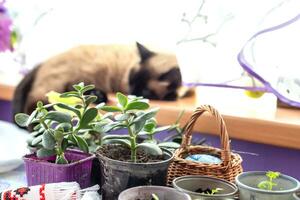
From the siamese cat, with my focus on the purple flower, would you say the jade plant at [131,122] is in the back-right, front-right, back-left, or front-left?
back-left

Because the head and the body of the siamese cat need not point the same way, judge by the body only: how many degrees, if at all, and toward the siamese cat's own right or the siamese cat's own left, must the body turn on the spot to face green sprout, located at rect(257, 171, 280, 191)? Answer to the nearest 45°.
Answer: approximately 90° to the siamese cat's own right

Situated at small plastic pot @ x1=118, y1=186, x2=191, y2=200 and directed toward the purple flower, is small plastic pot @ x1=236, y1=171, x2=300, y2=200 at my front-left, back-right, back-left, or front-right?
back-right

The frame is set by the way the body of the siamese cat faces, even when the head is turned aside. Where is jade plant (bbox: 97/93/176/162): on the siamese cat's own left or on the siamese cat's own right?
on the siamese cat's own right

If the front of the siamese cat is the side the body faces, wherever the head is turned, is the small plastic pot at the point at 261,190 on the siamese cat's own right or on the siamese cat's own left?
on the siamese cat's own right

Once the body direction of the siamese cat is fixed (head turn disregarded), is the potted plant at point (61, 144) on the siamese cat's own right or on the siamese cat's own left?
on the siamese cat's own right

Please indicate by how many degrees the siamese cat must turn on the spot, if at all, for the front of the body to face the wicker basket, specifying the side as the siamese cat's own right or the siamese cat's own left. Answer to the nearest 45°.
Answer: approximately 90° to the siamese cat's own right

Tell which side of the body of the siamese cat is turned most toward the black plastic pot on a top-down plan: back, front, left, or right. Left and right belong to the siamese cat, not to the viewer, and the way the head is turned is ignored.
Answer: right

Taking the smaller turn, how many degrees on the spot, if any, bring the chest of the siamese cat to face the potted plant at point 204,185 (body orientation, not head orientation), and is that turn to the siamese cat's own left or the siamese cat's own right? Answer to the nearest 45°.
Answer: approximately 90° to the siamese cat's own right

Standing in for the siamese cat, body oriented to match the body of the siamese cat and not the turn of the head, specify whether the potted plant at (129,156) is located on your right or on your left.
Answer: on your right

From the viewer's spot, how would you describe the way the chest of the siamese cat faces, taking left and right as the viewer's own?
facing to the right of the viewer
